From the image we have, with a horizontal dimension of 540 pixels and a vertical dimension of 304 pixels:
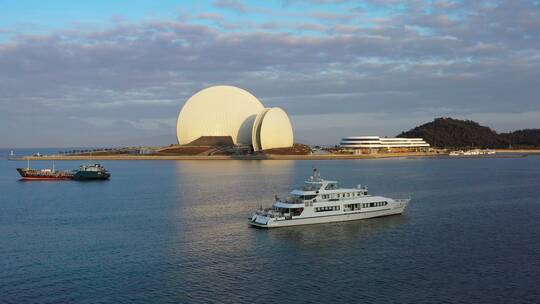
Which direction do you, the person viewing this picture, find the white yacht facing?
facing away from the viewer and to the right of the viewer
